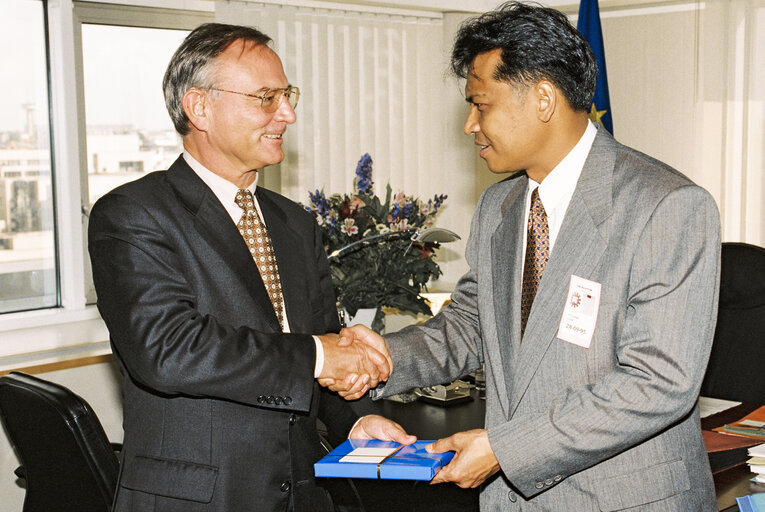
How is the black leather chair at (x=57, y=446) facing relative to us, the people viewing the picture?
facing away from the viewer and to the right of the viewer

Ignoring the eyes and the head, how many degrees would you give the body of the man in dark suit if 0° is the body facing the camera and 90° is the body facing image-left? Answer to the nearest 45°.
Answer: approximately 315°

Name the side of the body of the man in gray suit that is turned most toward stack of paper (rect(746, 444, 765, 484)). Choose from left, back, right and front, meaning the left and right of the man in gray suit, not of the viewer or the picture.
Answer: back

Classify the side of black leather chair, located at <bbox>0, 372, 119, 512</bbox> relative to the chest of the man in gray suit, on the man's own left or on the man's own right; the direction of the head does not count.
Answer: on the man's own right

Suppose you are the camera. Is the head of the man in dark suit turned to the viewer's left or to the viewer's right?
to the viewer's right

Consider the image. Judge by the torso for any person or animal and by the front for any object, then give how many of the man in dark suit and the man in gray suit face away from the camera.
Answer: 0

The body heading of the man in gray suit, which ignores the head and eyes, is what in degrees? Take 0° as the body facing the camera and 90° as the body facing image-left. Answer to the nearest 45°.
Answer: approximately 45°

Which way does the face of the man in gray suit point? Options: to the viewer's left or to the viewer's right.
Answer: to the viewer's left

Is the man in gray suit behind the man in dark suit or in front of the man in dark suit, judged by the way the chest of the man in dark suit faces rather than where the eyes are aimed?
in front

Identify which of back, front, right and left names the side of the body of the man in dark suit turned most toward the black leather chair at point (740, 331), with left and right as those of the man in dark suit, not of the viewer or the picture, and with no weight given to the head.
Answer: left

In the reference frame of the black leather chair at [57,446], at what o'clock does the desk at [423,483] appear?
The desk is roughly at 2 o'clock from the black leather chair.

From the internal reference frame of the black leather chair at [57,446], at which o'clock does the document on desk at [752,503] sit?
The document on desk is roughly at 3 o'clock from the black leather chair.

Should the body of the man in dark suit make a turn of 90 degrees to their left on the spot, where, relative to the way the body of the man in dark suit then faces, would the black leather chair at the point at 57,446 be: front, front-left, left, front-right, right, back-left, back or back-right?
left

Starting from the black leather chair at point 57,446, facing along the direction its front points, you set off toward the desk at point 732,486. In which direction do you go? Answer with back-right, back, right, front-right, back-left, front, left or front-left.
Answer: right
